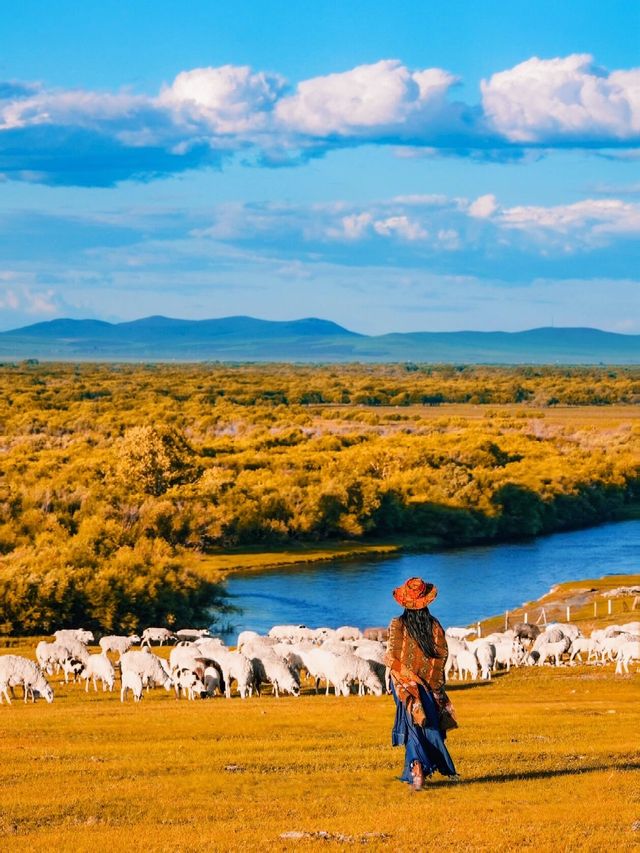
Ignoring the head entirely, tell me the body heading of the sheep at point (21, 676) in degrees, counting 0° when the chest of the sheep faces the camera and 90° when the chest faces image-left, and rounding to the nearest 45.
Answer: approximately 270°

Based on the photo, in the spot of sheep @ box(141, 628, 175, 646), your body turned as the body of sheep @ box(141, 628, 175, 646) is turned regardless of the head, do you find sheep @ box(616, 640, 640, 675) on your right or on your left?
on your right

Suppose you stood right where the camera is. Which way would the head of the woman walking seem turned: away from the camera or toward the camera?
away from the camera

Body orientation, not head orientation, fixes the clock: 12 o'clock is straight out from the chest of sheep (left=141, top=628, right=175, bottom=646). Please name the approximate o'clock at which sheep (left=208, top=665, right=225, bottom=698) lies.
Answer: sheep (left=208, top=665, right=225, bottom=698) is roughly at 3 o'clock from sheep (left=141, top=628, right=175, bottom=646).

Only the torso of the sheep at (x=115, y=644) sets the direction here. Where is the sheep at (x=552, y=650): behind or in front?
in front

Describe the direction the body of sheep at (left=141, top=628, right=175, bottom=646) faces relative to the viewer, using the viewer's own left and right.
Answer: facing to the right of the viewer
